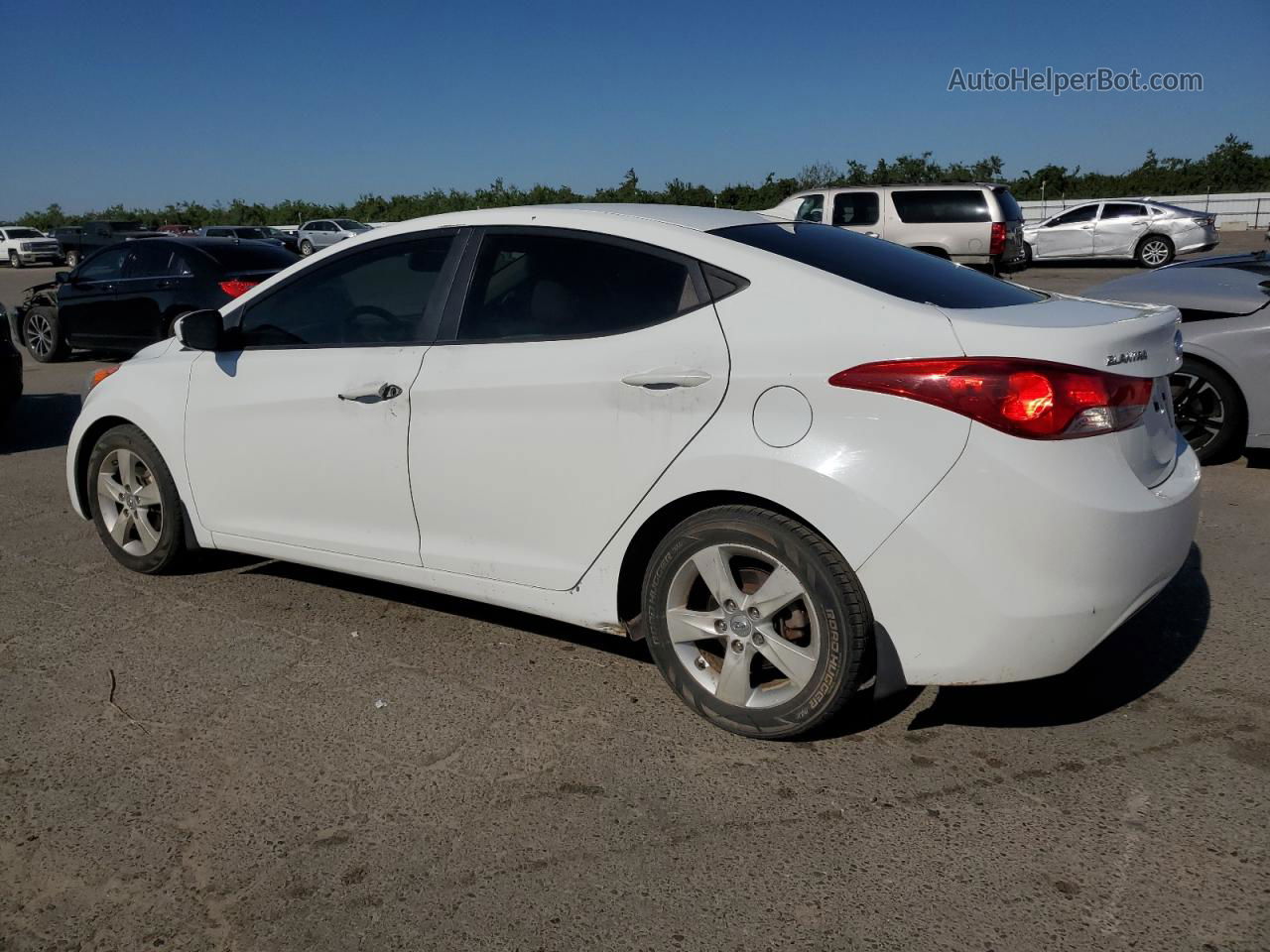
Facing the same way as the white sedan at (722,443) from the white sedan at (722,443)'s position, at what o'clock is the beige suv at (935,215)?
The beige suv is roughly at 2 o'clock from the white sedan.

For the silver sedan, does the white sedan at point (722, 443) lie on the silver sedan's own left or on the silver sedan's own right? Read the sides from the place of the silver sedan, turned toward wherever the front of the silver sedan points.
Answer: on the silver sedan's own left

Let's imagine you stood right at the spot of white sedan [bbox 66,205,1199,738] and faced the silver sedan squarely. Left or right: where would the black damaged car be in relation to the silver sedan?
left

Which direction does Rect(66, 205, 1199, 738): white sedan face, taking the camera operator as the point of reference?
facing away from the viewer and to the left of the viewer

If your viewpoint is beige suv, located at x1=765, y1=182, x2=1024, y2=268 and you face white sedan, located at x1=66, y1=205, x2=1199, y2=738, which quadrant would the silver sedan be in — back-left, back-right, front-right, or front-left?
back-left

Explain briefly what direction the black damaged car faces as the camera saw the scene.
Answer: facing away from the viewer and to the left of the viewer

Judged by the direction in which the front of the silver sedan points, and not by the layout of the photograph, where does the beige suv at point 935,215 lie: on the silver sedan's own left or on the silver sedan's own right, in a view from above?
on the silver sedan's own left

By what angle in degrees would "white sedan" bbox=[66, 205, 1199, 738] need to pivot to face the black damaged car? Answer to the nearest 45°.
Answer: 0° — it already faces it

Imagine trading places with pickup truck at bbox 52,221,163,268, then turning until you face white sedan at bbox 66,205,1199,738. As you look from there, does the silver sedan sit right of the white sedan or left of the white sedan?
left
